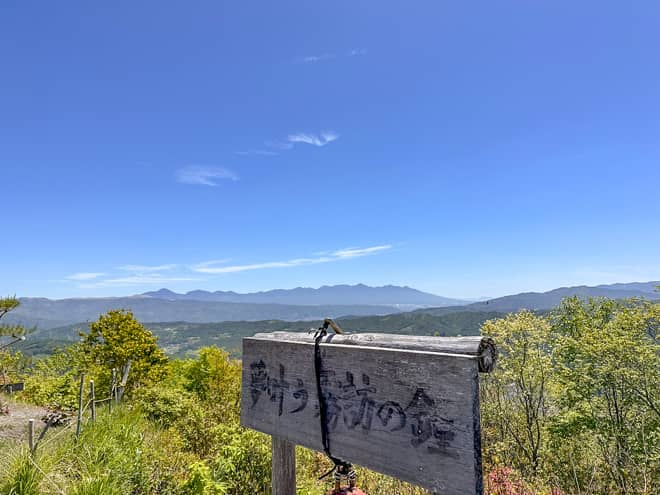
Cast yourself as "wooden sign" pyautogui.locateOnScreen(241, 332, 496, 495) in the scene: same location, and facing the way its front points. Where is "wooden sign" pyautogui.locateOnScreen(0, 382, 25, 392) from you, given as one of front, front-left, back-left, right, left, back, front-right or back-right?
right

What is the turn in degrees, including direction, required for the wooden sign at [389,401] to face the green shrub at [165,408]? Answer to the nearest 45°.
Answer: approximately 90° to its right

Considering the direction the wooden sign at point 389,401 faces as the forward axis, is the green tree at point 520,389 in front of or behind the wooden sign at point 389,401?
behind

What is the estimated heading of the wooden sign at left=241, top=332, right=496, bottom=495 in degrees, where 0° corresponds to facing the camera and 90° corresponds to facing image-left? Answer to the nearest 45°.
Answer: approximately 45°

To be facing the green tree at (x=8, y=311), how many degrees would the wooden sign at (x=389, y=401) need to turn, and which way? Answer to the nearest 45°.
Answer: approximately 90° to its right

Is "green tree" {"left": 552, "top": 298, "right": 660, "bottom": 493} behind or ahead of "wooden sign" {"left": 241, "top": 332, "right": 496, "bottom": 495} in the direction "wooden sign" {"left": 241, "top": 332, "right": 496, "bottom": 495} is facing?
behind
